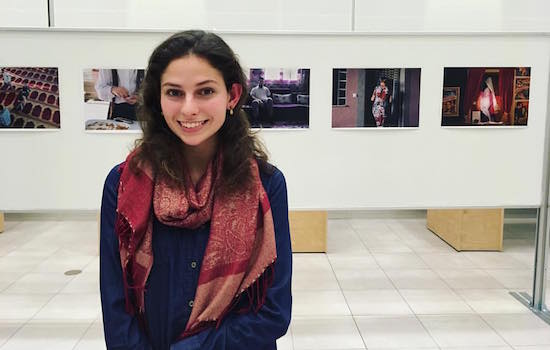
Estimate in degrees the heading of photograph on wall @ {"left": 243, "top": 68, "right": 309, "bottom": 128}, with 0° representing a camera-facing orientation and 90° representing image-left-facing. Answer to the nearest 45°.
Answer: approximately 0°

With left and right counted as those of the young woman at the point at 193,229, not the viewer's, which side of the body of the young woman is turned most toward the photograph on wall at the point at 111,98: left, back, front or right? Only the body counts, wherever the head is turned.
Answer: back
